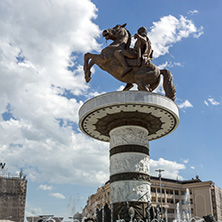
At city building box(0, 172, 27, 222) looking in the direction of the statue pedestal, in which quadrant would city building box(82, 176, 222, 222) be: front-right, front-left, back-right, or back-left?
front-left

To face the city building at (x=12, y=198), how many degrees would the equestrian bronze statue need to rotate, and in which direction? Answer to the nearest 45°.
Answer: approximately 45° to its right

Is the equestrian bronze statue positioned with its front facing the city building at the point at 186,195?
no

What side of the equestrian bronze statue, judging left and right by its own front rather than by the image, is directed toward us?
left
